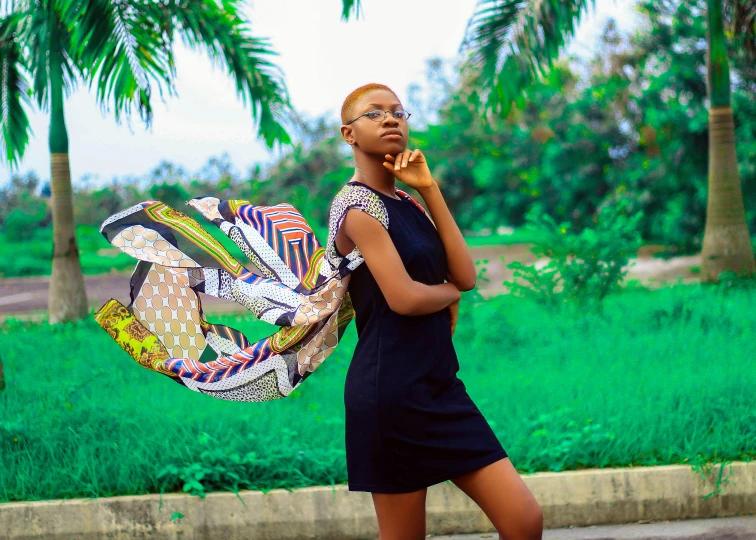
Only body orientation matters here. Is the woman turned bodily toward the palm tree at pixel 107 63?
no

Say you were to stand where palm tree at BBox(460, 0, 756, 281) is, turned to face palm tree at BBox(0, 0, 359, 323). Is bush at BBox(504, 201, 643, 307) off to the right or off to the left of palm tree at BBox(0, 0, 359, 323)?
left

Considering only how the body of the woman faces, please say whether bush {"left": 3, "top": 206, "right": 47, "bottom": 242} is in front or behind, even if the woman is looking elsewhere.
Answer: behind

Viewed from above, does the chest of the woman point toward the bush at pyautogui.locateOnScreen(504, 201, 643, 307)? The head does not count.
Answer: no

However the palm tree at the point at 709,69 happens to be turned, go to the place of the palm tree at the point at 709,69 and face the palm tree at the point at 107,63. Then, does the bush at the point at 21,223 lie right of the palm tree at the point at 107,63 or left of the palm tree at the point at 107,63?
right

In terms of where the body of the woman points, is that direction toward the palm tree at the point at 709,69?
no
